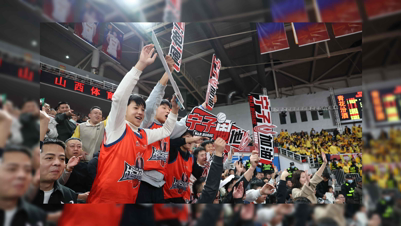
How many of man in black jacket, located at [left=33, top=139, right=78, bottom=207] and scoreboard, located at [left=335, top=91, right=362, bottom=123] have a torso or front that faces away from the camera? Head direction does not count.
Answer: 0

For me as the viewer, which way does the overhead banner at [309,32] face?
facing the viewer

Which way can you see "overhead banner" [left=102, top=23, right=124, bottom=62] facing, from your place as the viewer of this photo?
facing the viewer and to the right of the viewer

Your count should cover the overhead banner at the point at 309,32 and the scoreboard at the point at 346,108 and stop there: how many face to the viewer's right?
0
